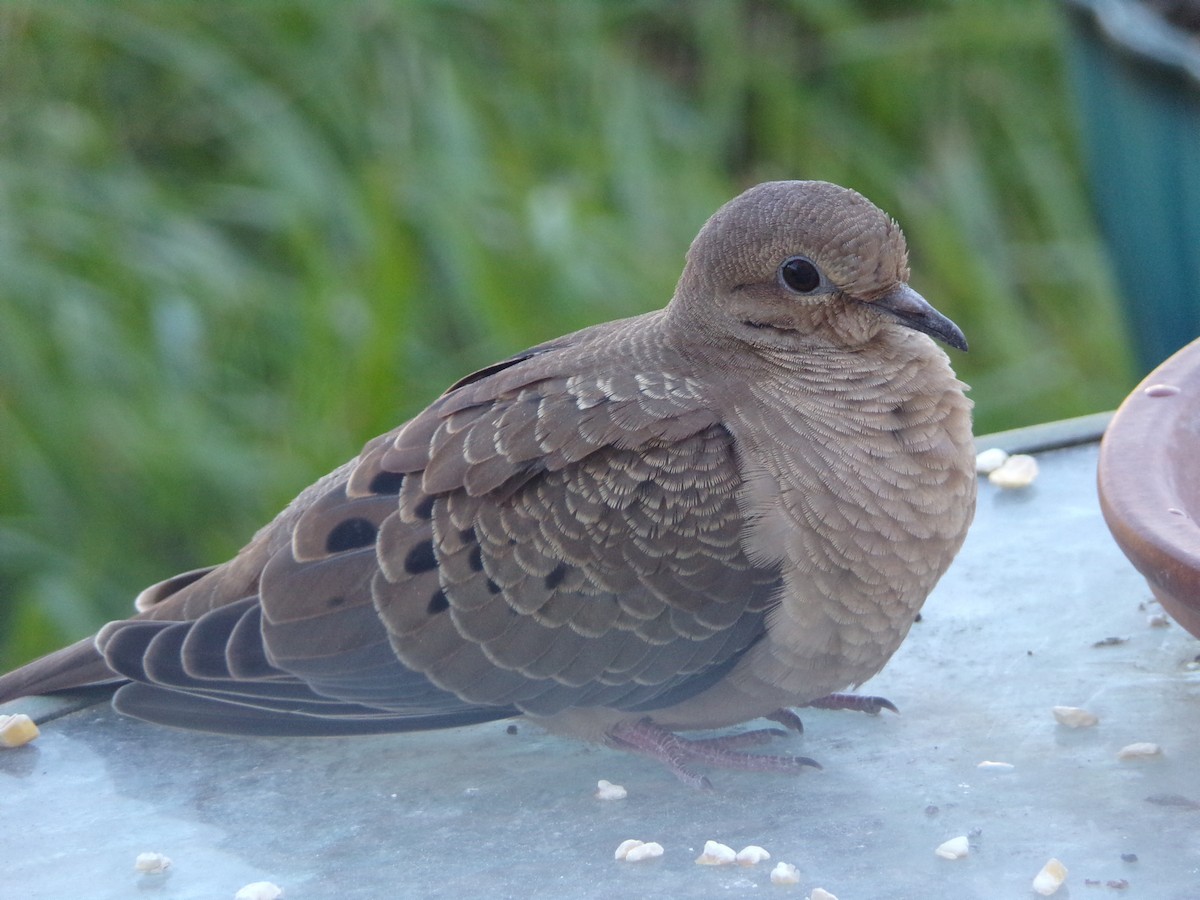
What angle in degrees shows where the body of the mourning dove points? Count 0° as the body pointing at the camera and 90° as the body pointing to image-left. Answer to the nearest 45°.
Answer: approximately 270°

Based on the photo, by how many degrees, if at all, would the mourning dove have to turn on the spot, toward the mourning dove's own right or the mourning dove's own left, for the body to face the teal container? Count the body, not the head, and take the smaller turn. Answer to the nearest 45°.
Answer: approximately 45° to the mourning dove's own left
